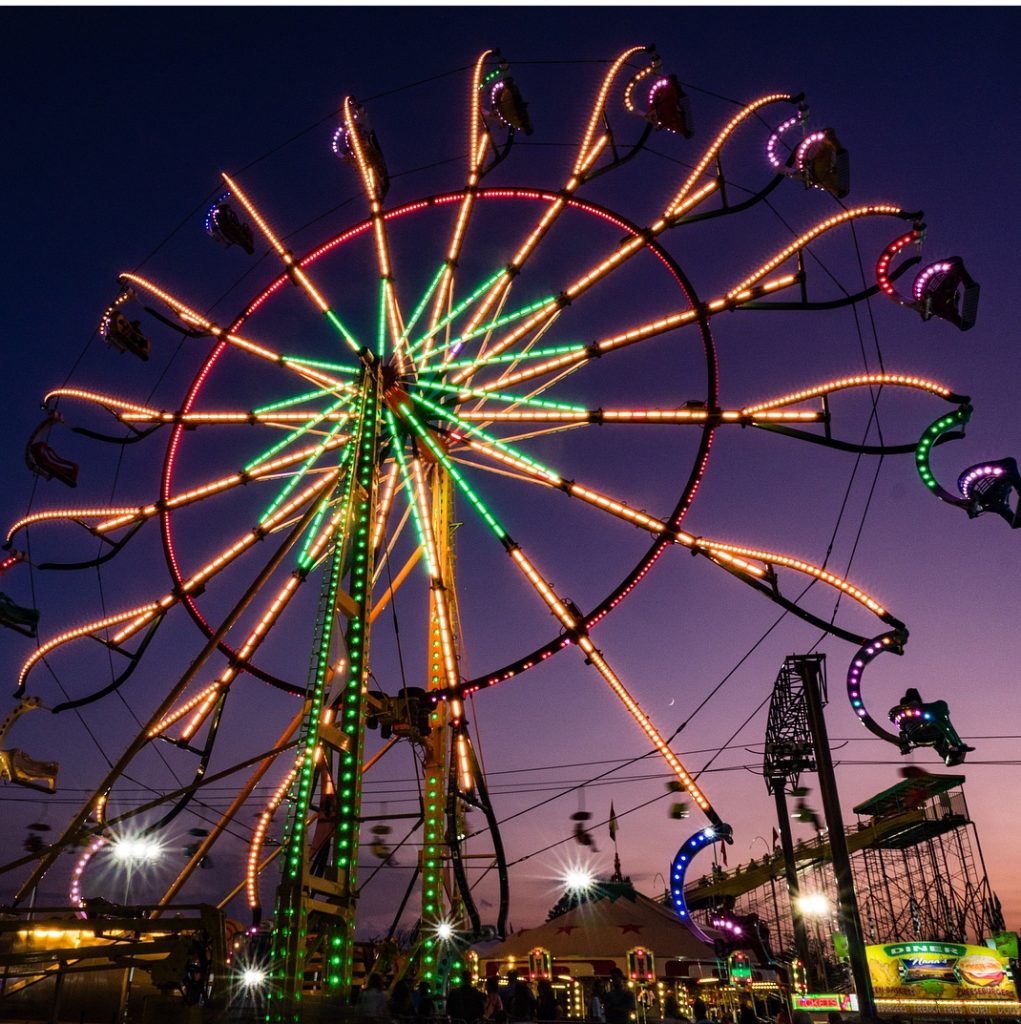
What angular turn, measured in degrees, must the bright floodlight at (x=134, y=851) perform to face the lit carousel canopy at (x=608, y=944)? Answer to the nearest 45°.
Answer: approximately 45° to its left

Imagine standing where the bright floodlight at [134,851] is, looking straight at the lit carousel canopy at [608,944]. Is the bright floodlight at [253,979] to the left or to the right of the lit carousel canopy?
right

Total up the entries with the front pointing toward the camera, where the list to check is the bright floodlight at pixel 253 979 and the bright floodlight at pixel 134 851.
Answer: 2

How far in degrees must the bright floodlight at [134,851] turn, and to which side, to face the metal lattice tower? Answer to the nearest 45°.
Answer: approximately 90° to its left

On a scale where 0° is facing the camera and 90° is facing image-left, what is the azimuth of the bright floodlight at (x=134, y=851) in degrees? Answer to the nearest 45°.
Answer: approximately 0°

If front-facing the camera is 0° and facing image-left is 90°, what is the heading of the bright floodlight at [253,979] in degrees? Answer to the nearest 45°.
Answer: approximately 0°

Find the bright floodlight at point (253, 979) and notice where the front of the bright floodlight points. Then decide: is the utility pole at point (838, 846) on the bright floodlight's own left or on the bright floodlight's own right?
on the bright floodlight's own left

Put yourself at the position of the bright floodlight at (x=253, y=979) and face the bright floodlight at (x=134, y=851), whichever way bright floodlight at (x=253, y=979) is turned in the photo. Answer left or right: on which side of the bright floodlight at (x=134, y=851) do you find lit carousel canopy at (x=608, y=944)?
right

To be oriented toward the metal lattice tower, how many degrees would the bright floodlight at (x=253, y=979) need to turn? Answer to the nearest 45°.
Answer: approximately 135° to its left
